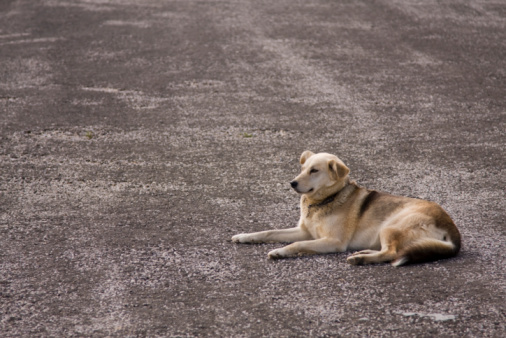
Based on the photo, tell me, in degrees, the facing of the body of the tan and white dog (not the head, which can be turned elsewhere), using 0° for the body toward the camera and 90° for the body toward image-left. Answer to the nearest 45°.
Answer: approximately 90°
